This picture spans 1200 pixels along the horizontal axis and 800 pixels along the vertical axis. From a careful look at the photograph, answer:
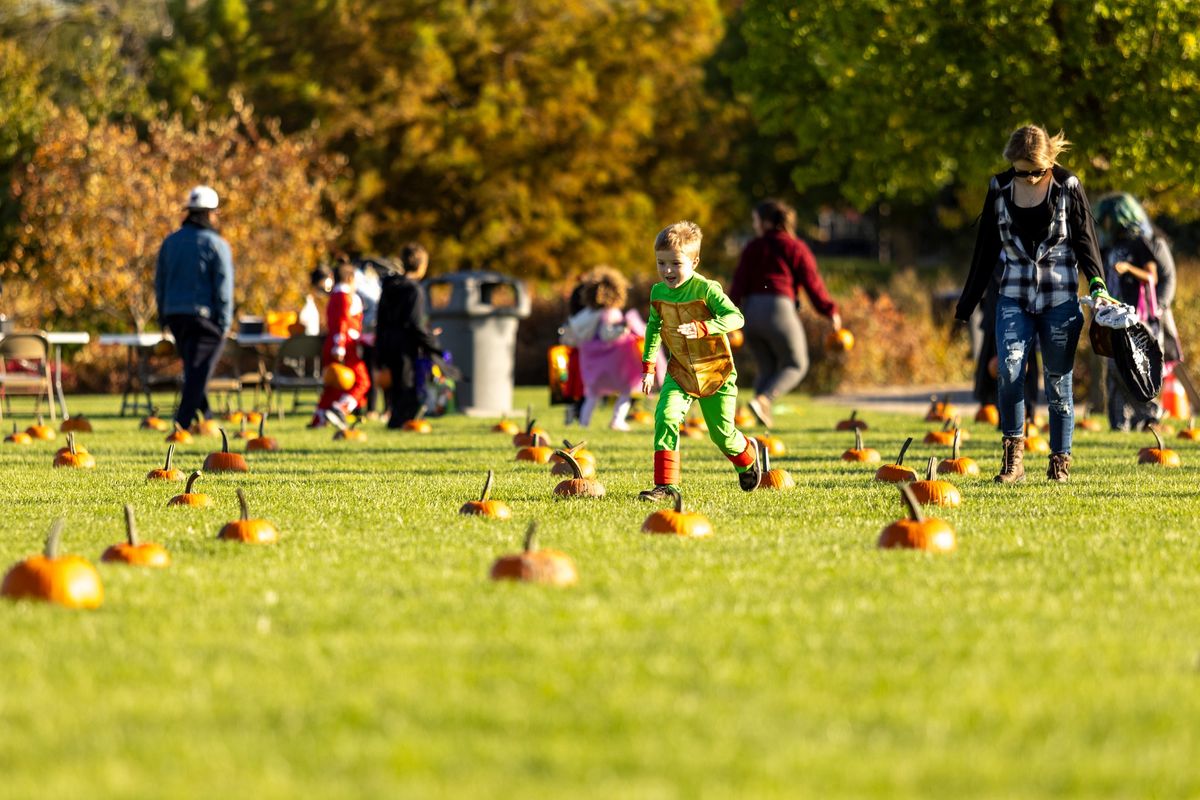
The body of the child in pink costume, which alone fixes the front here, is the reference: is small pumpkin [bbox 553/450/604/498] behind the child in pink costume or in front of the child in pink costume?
behind

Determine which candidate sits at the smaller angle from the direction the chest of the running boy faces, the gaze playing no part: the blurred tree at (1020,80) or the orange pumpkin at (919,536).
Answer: the orange pumpkin

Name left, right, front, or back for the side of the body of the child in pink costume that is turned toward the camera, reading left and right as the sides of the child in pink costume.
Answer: back

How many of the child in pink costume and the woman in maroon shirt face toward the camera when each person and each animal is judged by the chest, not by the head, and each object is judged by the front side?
0

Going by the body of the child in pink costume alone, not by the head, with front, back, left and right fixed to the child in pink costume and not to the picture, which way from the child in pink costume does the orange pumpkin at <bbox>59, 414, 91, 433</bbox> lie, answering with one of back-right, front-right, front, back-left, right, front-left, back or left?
left

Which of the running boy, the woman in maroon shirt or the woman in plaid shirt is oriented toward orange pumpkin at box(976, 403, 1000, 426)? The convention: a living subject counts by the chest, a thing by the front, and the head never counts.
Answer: the woman in maroon shirt

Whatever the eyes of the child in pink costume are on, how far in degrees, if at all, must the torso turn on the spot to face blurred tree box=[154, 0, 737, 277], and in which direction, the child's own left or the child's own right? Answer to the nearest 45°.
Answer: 0° — they already face it

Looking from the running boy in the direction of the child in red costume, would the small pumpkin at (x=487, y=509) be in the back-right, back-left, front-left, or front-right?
back-left

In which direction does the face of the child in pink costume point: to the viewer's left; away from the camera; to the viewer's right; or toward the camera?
away from the camera

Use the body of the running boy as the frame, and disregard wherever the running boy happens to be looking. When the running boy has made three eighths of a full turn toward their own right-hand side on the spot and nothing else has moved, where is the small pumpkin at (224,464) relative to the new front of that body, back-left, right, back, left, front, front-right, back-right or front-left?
front-left

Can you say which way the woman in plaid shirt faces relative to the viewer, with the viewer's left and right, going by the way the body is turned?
facing the viewer
